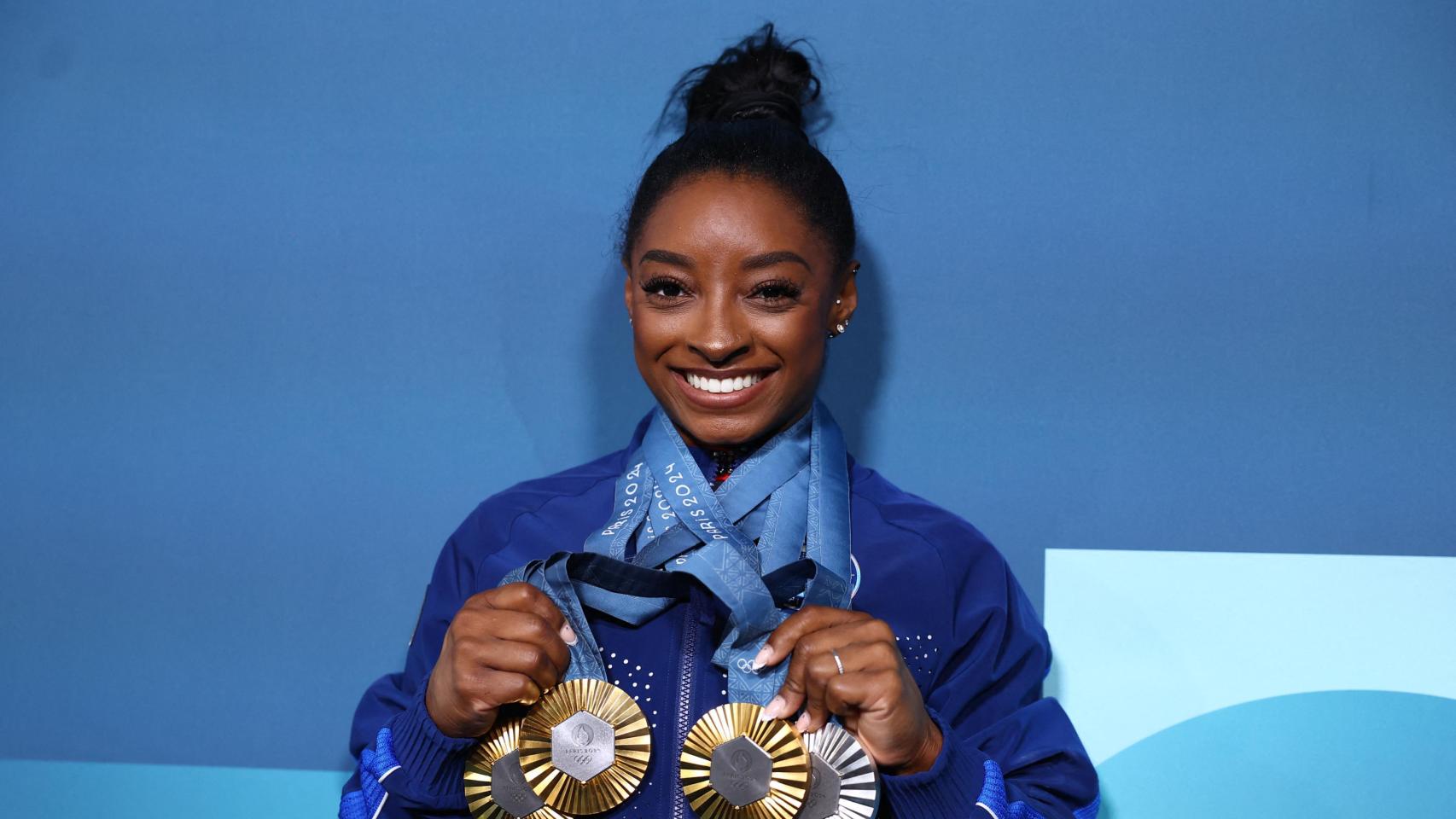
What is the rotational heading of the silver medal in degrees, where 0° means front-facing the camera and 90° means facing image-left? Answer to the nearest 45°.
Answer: approximately 0°
